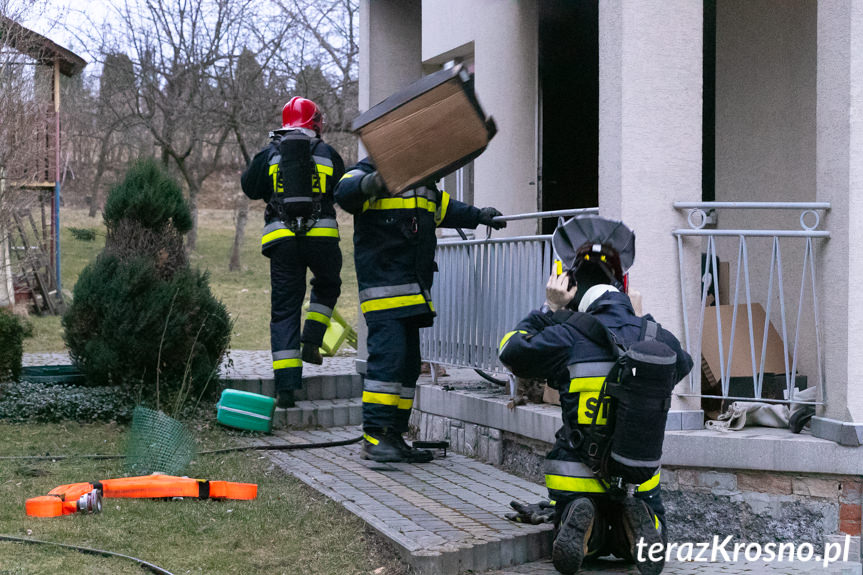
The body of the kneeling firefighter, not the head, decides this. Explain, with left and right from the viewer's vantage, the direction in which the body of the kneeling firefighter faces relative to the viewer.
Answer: facing away from the viewer

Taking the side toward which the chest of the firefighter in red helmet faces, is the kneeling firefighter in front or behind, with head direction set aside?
behind

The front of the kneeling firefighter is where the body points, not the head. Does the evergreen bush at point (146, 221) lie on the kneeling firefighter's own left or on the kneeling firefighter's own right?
on the kneeling firefighter's own left

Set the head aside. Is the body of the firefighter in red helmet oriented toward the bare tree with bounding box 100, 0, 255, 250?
yes

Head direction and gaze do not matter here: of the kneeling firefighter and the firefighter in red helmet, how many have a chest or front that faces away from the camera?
2

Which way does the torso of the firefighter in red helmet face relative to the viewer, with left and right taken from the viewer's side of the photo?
facing away from the viewer

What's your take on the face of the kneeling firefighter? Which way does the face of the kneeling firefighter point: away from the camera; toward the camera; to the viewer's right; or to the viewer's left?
away from the camera

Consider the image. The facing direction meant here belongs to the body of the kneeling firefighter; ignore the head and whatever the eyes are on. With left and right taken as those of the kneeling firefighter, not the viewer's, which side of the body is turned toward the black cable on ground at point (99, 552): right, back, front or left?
left

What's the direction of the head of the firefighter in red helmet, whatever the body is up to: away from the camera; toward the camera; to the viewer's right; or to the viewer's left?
away from the camera
